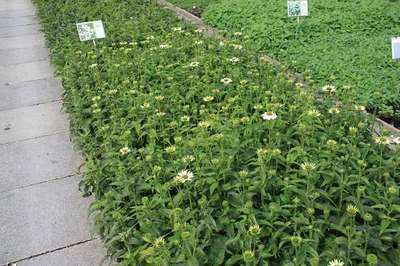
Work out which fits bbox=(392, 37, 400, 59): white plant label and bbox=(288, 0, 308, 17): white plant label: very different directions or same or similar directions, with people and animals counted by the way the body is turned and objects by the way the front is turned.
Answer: same or similar directions

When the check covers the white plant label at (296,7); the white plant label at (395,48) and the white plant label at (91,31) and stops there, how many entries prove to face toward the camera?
3

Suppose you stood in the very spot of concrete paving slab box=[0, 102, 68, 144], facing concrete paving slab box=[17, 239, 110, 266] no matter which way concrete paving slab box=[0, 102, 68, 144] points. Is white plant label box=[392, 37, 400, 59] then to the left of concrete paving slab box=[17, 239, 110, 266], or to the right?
left

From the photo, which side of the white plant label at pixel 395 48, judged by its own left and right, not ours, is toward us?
front

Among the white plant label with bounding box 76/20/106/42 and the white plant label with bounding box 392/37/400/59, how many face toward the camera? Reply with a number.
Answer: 2

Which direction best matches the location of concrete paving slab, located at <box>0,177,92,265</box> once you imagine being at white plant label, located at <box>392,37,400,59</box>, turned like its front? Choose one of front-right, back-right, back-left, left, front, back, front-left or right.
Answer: front-right

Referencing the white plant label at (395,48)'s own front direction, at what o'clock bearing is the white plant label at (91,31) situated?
the white plant label at (91,31) is roughly at 3 o'clock from the white plant label at (395,48).

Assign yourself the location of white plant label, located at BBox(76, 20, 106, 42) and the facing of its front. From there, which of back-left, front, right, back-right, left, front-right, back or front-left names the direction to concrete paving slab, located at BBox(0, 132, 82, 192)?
front-right

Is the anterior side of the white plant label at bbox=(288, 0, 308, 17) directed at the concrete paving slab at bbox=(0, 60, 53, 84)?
no

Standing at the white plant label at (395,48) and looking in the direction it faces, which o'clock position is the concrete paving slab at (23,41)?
The concrete paving slab is roughly at 4 o'clock from the white plant label.

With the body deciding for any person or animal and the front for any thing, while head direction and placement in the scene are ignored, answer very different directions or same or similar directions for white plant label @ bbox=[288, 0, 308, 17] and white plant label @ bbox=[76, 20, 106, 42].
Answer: same or similar directions

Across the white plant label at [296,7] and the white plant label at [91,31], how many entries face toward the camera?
2

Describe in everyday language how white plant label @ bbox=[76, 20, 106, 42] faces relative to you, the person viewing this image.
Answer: facing the viewer
